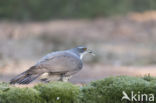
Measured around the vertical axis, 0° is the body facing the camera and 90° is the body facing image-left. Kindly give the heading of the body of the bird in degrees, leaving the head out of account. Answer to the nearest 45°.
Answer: approximately 270°

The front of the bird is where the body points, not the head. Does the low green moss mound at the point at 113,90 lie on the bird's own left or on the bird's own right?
on the bird's own right

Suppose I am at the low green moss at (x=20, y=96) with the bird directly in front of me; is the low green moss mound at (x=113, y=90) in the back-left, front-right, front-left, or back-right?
front-right

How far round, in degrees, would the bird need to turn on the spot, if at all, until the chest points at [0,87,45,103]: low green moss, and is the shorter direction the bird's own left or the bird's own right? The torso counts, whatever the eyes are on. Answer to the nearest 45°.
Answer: approximately 90° to the bird's own right
